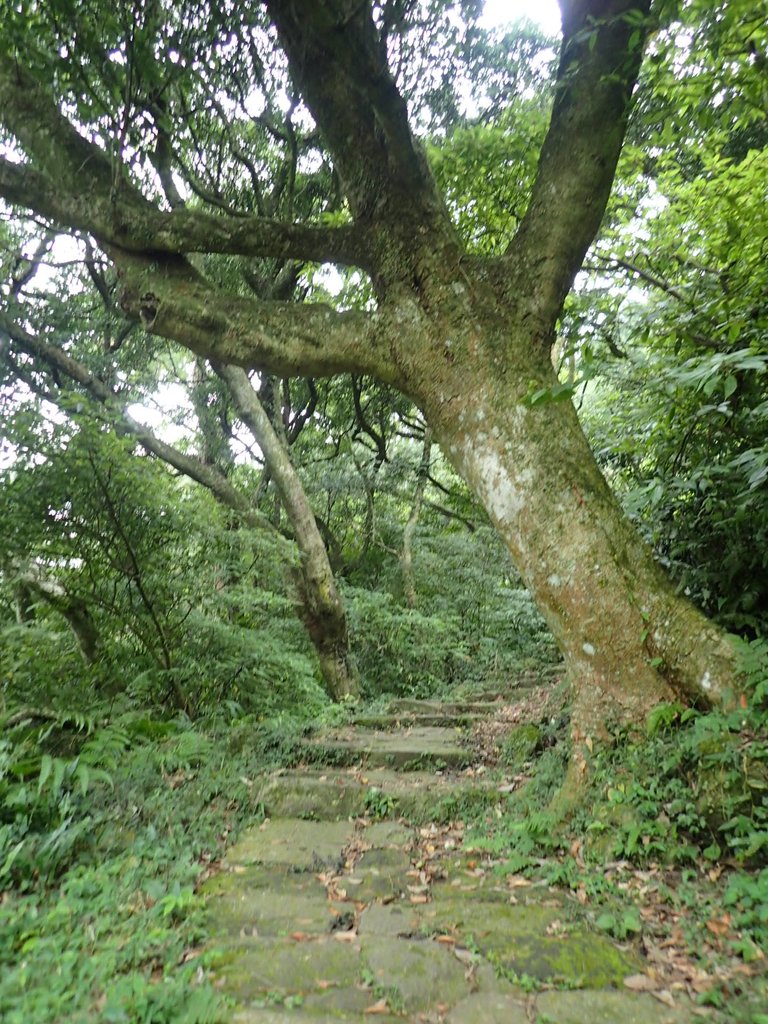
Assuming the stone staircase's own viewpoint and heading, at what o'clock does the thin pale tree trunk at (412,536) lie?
The thin pale tree trunk is roughly at 6 o'clock from the stone staircase.

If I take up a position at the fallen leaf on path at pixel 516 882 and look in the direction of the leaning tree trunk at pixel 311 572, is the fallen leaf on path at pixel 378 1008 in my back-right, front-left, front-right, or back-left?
back-left

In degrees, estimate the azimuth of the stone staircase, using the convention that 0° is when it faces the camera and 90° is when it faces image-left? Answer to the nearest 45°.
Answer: approximately 0°

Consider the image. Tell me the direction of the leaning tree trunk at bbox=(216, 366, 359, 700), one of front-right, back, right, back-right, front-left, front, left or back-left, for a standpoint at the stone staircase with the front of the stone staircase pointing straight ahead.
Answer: back
